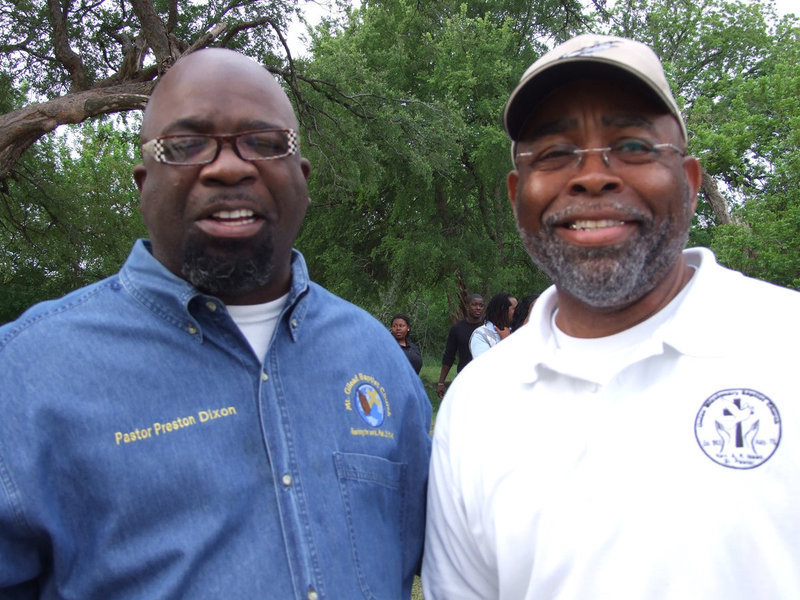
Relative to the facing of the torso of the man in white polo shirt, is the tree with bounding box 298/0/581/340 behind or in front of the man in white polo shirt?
behind

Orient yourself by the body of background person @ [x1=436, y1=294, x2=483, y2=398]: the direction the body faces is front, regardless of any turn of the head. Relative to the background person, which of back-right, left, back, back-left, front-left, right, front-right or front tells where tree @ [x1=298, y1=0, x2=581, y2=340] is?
back-left

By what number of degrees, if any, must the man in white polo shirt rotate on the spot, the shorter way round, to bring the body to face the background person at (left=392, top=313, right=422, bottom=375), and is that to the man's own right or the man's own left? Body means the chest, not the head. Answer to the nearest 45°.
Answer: approximately 180°

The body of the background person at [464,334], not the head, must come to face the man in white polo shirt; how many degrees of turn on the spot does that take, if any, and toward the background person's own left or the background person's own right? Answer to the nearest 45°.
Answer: approximately 45° to the background person's own right

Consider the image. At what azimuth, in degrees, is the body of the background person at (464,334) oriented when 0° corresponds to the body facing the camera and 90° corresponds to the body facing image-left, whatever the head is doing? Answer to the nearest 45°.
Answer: approximately 315°

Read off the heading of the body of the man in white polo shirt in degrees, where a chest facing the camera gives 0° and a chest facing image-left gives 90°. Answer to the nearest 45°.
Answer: approximately 0°

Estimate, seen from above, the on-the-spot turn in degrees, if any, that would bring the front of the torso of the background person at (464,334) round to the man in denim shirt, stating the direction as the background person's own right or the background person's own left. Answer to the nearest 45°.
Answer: approximately 45° to the background person's own right
